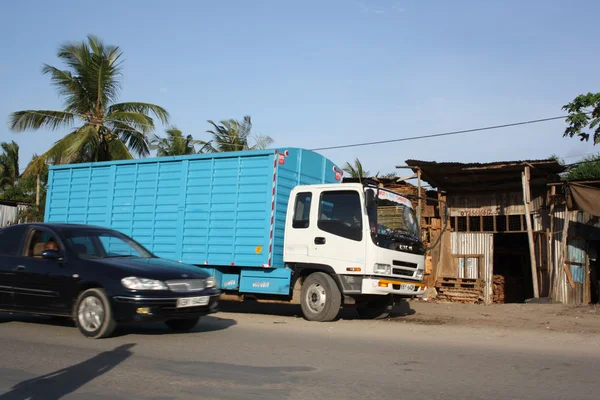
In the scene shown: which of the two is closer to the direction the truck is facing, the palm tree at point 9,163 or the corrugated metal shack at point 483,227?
the corrugated metal shack

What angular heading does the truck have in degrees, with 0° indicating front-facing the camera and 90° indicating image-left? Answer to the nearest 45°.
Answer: approximately 315°

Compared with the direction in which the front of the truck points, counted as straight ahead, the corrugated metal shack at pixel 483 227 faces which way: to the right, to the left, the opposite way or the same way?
to the right

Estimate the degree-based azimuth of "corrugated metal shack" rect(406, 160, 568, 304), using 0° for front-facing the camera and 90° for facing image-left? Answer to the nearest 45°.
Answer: approximately 0°

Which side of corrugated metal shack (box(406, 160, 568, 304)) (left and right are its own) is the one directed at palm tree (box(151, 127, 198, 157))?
right

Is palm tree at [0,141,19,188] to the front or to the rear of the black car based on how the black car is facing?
to the rear

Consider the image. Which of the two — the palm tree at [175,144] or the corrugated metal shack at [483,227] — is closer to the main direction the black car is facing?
the corrugated metal shack

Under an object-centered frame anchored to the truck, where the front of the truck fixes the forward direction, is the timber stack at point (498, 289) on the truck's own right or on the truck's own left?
on the truck's own left

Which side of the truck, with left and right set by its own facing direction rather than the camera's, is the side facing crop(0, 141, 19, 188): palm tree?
back

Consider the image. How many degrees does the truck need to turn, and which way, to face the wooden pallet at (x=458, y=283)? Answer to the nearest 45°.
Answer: approximately 90° to its left

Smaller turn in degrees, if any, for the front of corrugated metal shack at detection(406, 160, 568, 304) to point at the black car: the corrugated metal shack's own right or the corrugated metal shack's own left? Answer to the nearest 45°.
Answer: approximately 45° to the corrugated metal shack's own right
